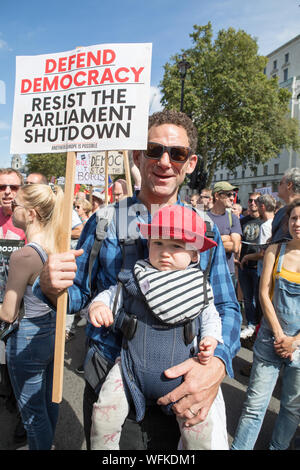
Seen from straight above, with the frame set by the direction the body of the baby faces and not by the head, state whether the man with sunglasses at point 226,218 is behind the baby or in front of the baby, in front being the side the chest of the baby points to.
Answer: behind

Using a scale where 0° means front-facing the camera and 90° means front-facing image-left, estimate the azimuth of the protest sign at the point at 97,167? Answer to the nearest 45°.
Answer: approximately 0°

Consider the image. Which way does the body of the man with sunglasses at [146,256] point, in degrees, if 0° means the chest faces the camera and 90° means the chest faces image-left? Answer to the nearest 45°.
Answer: approximately 0°

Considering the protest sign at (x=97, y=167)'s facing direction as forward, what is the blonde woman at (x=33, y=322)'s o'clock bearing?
The blonde woman is roughly at 12 o'clock from the protest sign.

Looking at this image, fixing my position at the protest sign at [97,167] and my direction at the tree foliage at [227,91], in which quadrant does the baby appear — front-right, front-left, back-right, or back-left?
back-right

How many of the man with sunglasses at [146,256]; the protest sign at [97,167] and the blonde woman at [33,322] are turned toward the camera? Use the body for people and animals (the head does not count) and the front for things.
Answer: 2

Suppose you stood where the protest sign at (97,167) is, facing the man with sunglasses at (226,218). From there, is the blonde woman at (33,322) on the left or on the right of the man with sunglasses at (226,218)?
right
